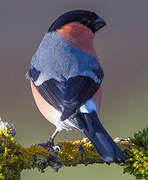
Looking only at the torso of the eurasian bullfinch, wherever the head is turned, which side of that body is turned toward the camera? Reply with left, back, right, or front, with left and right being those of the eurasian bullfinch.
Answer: back
